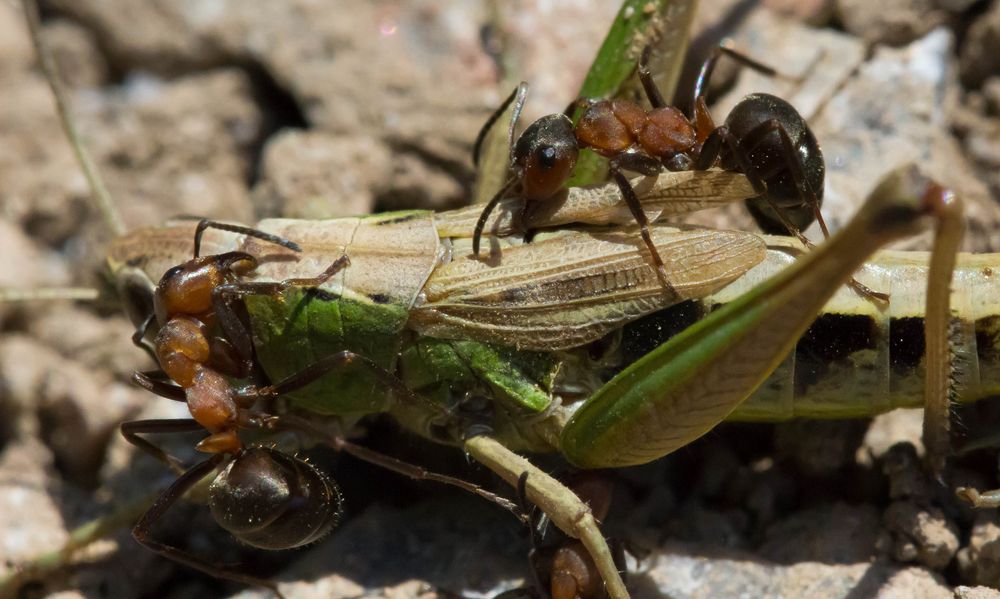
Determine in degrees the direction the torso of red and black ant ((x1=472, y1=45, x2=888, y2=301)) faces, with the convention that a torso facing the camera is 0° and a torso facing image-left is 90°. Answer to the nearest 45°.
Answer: approximately 90°

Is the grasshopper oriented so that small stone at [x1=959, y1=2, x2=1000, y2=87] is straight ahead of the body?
no

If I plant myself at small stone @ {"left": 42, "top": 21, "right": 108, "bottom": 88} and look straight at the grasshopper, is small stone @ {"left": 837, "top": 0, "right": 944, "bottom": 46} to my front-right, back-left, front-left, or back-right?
front-left

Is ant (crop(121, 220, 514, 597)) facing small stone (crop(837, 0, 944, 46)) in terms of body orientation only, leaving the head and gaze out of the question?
no

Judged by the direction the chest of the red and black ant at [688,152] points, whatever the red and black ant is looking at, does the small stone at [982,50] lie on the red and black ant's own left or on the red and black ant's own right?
on the red and black ant's own right

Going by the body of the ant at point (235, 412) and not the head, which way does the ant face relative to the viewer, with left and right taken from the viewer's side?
facing away from the viewer

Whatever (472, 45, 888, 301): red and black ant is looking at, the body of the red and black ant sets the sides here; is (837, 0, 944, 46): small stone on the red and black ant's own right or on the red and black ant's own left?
on the red and black ant's own right

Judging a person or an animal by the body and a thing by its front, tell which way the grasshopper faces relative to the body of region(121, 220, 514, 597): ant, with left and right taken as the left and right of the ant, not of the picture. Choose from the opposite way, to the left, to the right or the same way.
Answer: to the left

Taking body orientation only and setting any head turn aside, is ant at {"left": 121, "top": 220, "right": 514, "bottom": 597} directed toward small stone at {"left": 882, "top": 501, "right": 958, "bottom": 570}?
no

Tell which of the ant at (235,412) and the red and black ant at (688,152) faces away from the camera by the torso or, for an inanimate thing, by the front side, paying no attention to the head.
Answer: the ant

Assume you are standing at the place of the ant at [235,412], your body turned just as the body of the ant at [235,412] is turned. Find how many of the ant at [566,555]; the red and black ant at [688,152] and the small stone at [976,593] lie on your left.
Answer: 0

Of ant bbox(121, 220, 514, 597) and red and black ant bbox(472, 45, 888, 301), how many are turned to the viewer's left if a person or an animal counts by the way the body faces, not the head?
1

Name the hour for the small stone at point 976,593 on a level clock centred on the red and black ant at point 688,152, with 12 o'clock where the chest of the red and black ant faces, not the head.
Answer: The small stone is roughly at 7 o'clock from the red and black ant.

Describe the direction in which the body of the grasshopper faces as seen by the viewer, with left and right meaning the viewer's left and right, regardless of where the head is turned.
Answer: facing to the left of the viewer

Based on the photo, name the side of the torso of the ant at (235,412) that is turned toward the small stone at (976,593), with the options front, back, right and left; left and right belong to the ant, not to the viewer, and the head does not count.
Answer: right

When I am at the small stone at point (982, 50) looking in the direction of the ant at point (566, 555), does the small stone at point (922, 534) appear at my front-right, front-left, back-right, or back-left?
front-left
